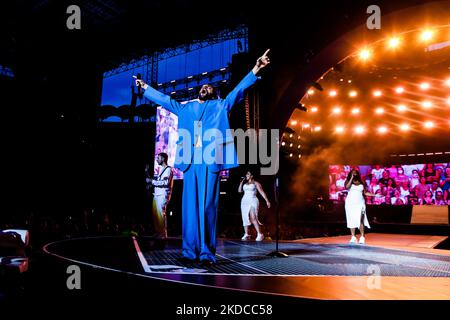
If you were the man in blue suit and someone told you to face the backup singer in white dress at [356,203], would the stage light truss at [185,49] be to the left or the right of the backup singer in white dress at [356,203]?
left

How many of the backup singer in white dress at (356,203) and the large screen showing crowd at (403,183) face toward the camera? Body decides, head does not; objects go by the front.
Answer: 2

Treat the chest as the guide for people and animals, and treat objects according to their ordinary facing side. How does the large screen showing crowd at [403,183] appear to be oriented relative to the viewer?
toward the camera

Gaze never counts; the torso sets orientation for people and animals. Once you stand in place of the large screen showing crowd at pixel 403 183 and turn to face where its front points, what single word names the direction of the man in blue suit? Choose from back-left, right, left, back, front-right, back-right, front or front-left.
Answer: front

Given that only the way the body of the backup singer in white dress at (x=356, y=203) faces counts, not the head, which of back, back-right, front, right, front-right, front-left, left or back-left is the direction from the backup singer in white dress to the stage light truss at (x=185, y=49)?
back-right

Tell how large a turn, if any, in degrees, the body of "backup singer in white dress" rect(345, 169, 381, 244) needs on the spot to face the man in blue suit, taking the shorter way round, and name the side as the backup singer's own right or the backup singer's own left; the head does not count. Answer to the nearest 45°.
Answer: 0° — they already face them

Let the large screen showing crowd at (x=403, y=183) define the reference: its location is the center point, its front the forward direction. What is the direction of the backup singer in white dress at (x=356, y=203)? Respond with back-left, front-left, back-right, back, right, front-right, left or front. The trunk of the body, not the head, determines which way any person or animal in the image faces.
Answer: front

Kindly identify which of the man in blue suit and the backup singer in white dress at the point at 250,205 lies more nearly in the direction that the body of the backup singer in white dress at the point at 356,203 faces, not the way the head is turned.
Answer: the man in blue suit

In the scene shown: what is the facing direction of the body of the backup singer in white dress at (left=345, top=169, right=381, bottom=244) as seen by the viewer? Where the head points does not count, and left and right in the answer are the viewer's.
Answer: facing the viewer
